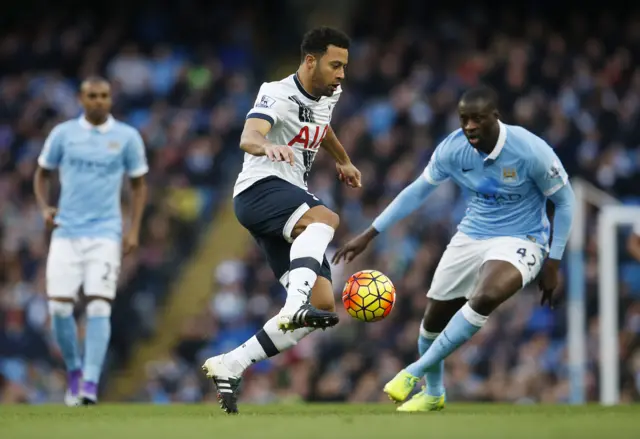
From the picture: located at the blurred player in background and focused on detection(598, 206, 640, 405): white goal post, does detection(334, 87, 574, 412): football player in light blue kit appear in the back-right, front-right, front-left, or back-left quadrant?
front-right

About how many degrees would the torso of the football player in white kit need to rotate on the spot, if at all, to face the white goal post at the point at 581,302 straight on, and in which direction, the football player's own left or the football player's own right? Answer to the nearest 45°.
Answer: approximately 90° to the football player's own left

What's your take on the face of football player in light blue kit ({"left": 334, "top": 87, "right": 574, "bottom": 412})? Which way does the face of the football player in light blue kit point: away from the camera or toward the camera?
toward the camera

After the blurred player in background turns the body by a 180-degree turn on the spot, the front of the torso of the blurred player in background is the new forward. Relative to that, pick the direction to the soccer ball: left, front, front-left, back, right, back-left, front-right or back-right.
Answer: back-right

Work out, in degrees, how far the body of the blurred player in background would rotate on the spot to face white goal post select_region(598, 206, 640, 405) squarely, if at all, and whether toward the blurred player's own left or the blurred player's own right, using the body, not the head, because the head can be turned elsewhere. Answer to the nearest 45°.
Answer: approximately 90° to the blurred player's own left

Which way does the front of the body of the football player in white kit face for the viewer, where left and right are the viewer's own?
facing the viewer and to the right of the viewer

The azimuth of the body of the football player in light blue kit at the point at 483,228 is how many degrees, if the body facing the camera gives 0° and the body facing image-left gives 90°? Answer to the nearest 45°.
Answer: approximately 45°

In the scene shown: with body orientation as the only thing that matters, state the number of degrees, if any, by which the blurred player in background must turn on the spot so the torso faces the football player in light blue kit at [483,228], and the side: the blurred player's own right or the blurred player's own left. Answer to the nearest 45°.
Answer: approximately 45° to the blurred player's own left

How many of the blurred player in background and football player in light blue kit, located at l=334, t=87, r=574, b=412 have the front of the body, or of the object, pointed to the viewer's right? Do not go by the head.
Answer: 0

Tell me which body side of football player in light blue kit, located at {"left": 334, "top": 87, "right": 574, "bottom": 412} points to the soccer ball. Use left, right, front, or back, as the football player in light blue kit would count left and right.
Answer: front

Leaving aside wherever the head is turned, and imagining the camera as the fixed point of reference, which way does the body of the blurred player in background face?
toward the camera

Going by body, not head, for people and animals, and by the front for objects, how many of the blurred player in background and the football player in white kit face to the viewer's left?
0

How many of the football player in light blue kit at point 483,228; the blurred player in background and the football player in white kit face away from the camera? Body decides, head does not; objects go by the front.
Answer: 0

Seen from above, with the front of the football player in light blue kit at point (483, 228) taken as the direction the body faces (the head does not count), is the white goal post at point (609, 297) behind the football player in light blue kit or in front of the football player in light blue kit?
behind

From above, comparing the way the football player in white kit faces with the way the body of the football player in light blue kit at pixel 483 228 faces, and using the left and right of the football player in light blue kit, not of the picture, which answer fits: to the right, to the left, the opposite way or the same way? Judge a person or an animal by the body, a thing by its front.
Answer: to the left
